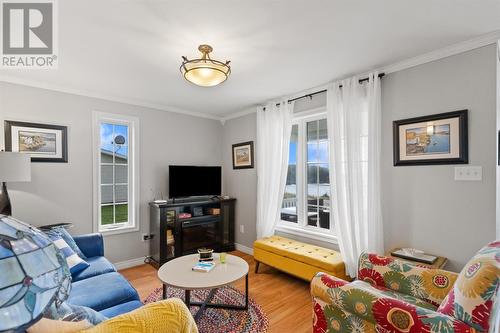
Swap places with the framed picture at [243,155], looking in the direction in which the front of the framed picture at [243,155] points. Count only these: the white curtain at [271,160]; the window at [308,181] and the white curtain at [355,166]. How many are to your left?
3

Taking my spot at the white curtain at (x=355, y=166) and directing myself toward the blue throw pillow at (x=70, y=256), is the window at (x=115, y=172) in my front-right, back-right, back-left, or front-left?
front-right

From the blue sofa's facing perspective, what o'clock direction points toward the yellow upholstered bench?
The yellow upholstered bench is roughly at 12 o'clock from the blue sofa.

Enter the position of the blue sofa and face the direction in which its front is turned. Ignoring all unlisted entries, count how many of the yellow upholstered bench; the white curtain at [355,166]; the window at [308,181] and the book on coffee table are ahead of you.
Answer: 4

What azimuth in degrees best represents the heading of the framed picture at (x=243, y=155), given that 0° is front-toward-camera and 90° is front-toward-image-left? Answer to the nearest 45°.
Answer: approximately 45°

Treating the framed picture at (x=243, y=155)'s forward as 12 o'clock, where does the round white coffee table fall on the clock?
The round white coffee table is roughly at 11 o'clock from the framed picture.

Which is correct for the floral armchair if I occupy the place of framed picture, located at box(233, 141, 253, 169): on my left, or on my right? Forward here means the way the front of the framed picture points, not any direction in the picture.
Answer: on my left

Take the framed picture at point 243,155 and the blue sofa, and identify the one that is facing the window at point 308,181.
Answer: the blue sofa

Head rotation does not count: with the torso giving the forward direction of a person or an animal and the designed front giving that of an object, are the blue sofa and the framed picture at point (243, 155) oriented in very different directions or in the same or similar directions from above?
very different directions

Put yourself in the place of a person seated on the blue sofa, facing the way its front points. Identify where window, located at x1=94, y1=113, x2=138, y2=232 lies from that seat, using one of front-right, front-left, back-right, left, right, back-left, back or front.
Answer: left

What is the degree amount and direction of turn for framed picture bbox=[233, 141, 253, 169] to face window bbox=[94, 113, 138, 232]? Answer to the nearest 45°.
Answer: approximately 45° to its right

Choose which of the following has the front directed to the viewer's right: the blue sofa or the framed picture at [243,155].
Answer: the blue sofa

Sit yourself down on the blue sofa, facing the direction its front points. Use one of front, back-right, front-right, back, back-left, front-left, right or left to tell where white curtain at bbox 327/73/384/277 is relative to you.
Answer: front

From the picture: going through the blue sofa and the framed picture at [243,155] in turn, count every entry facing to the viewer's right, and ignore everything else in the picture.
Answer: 1

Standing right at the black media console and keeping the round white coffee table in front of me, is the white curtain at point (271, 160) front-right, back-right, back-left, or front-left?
front-left

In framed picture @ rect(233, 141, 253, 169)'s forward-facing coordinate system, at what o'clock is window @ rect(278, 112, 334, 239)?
The window is roughly at 9 o'clock from the framed picture.

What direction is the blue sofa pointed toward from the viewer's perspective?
to the viewer's right

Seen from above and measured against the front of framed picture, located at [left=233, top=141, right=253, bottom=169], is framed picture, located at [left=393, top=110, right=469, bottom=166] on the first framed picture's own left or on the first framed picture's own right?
on the first framed picture's own left

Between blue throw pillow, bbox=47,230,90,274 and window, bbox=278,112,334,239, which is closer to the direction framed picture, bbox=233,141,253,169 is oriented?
the blue throw pillow

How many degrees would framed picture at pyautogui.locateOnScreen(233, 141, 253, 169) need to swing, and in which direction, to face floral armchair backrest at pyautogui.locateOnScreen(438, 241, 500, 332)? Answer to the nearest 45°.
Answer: approximately 45° to its left

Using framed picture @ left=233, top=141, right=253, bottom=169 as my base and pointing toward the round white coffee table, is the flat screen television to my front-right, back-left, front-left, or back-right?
front-right
